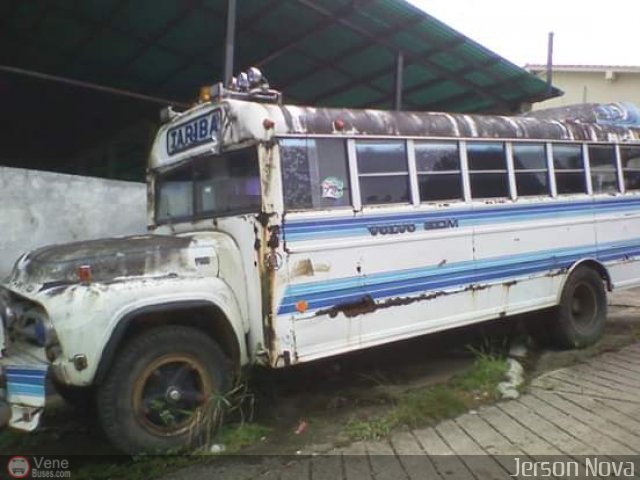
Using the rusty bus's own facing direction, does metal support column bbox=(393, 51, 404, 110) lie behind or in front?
behind

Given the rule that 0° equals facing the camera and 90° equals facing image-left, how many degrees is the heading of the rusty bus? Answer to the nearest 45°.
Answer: approximately 45°

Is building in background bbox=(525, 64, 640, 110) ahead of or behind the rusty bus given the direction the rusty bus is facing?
behind
